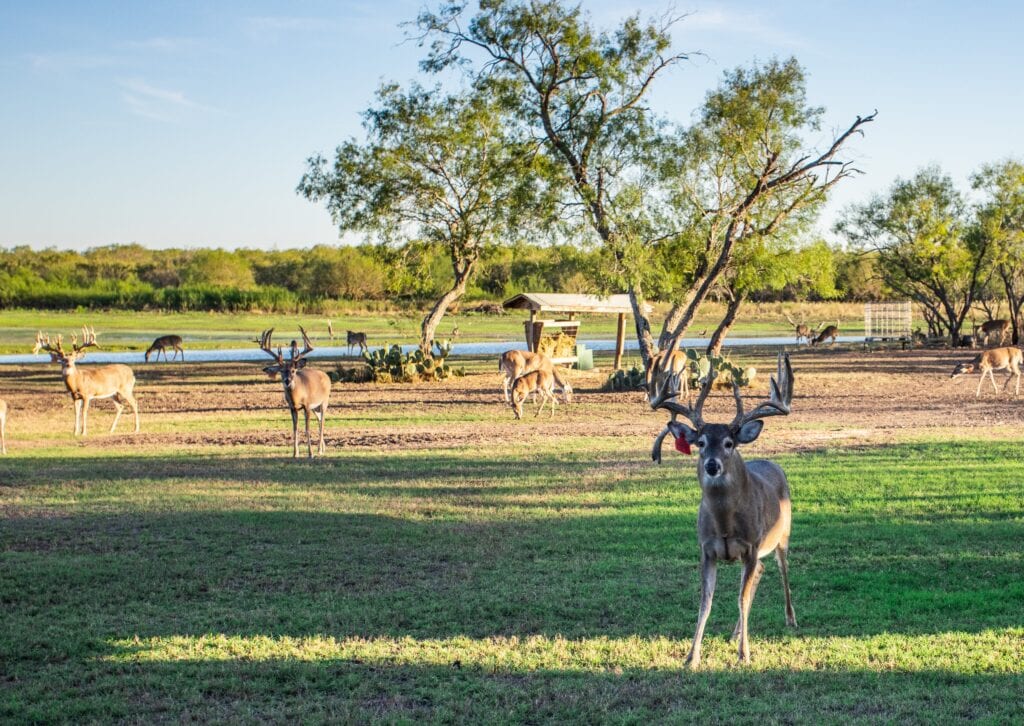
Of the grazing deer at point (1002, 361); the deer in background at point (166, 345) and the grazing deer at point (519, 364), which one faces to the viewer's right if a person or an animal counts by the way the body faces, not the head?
the grazing deer at point (519, 364)

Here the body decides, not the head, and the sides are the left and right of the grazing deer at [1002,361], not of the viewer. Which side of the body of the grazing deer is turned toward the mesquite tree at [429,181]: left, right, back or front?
front

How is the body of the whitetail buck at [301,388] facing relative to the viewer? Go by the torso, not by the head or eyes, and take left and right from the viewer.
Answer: facing the viewer and to the left of the viewer

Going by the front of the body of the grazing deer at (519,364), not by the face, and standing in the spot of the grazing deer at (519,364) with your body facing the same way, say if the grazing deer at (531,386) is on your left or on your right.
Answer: on your right

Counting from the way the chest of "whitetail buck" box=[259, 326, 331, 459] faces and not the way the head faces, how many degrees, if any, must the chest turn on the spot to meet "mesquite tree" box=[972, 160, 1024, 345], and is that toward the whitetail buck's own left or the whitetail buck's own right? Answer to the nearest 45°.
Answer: approximately 180°

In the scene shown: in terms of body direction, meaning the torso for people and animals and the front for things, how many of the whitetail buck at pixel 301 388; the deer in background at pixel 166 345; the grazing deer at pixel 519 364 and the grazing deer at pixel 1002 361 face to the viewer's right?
1

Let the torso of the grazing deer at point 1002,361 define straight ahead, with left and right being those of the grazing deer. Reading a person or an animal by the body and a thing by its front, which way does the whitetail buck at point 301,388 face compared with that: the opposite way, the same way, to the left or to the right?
to the left

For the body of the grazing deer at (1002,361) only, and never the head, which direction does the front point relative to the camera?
to the viewer's left

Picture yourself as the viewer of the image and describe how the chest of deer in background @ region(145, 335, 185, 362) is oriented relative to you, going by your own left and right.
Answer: facing to the left of the viewer

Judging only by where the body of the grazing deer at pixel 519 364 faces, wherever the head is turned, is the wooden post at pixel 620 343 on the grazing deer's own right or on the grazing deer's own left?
on the grazing deer's own left

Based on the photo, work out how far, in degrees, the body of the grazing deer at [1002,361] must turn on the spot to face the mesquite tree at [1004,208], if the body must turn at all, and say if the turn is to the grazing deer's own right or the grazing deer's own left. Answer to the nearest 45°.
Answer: approximately 90° to the grazing deer's own right

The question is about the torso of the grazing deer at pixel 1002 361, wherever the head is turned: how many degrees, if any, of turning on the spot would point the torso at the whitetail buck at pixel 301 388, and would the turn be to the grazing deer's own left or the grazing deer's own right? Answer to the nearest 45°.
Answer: approximately 45° to the grazing deer's own left
